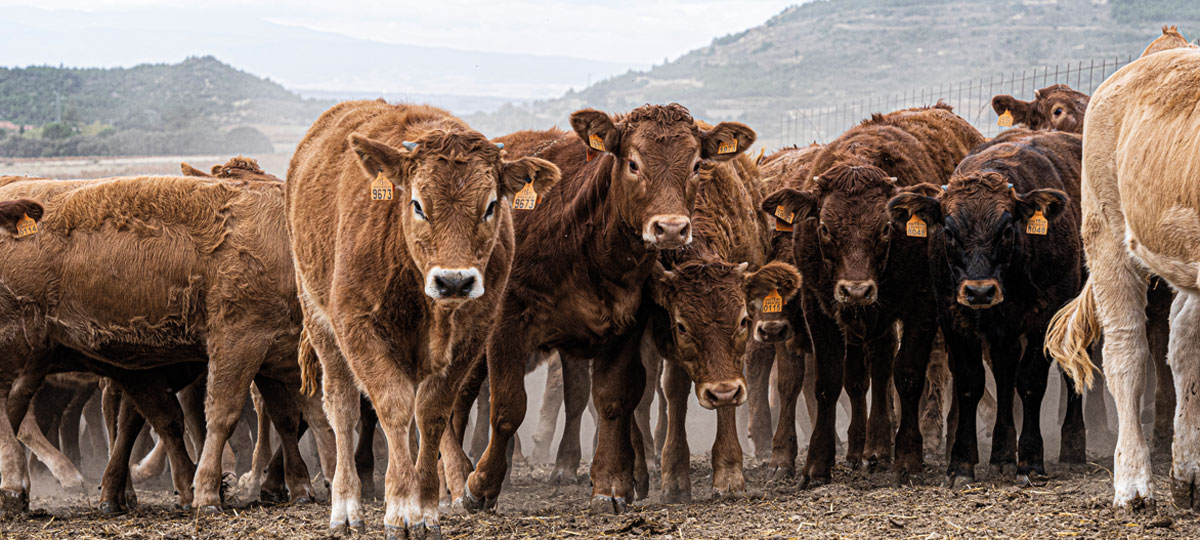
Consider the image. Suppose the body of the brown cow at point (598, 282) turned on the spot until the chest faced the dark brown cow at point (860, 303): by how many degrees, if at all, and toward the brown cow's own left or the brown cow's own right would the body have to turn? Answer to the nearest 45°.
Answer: approximately 90° to the brown cow's own left

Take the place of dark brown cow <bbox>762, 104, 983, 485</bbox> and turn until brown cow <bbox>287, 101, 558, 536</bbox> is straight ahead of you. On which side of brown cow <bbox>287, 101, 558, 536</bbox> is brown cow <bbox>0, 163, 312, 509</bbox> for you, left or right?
right

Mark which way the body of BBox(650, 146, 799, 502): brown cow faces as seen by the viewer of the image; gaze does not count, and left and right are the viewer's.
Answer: facing the viewer

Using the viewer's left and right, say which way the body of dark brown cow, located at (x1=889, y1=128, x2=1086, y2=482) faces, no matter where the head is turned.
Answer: facing the viewer and to the left of the viewer

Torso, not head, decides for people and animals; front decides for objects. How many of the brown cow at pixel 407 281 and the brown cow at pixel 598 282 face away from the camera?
0

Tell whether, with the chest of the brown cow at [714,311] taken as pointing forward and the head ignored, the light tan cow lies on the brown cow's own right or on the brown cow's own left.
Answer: on the brown cow's own left

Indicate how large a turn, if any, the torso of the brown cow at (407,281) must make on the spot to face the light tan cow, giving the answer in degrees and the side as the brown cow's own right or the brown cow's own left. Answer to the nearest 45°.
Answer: approximately 45° to the brown cow's own left

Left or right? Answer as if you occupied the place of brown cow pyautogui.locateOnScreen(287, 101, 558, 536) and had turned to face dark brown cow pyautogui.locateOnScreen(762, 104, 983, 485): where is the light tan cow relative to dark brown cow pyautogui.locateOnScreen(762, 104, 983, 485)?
right

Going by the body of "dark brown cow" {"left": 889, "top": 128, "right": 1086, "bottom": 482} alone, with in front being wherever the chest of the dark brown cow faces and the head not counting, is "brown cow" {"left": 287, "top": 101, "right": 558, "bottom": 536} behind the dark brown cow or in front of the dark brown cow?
in front

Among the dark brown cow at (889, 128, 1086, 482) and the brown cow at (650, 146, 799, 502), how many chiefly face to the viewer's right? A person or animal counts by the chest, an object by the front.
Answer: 0

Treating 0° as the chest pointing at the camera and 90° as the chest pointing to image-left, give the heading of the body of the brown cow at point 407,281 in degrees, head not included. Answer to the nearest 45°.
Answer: approximately 315°

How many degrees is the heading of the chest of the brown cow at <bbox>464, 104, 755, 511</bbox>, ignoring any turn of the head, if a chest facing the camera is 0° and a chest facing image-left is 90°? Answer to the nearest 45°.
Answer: approximately 315°

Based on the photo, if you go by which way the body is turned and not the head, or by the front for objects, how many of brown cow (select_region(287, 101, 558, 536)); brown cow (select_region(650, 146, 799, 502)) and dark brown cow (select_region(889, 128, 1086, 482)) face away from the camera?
0
